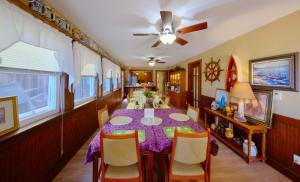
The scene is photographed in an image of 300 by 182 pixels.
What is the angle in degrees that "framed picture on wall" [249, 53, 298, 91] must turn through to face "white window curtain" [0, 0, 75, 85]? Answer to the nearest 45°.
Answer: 0° — it already faces it

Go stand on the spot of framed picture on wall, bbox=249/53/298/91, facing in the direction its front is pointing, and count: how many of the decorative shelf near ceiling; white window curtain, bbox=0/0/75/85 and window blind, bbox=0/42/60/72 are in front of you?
3

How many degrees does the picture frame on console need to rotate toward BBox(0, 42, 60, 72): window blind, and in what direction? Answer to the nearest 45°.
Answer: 0° — it already faces it

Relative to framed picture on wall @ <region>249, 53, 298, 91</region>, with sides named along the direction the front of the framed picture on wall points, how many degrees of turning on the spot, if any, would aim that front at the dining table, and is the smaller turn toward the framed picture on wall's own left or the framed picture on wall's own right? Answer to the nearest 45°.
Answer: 0° — it already faces it

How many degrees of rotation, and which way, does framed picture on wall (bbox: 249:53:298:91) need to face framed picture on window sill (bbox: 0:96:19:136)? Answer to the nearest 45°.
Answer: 0° — it already faces it

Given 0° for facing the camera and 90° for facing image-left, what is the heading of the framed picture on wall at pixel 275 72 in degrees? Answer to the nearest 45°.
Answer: approximately 45°

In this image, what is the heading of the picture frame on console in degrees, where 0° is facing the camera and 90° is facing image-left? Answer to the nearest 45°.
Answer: approximately 45°

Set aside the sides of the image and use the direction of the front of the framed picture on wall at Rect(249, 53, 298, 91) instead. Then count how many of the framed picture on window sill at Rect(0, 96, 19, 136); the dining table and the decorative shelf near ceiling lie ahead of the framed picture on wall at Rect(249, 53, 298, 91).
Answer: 3
